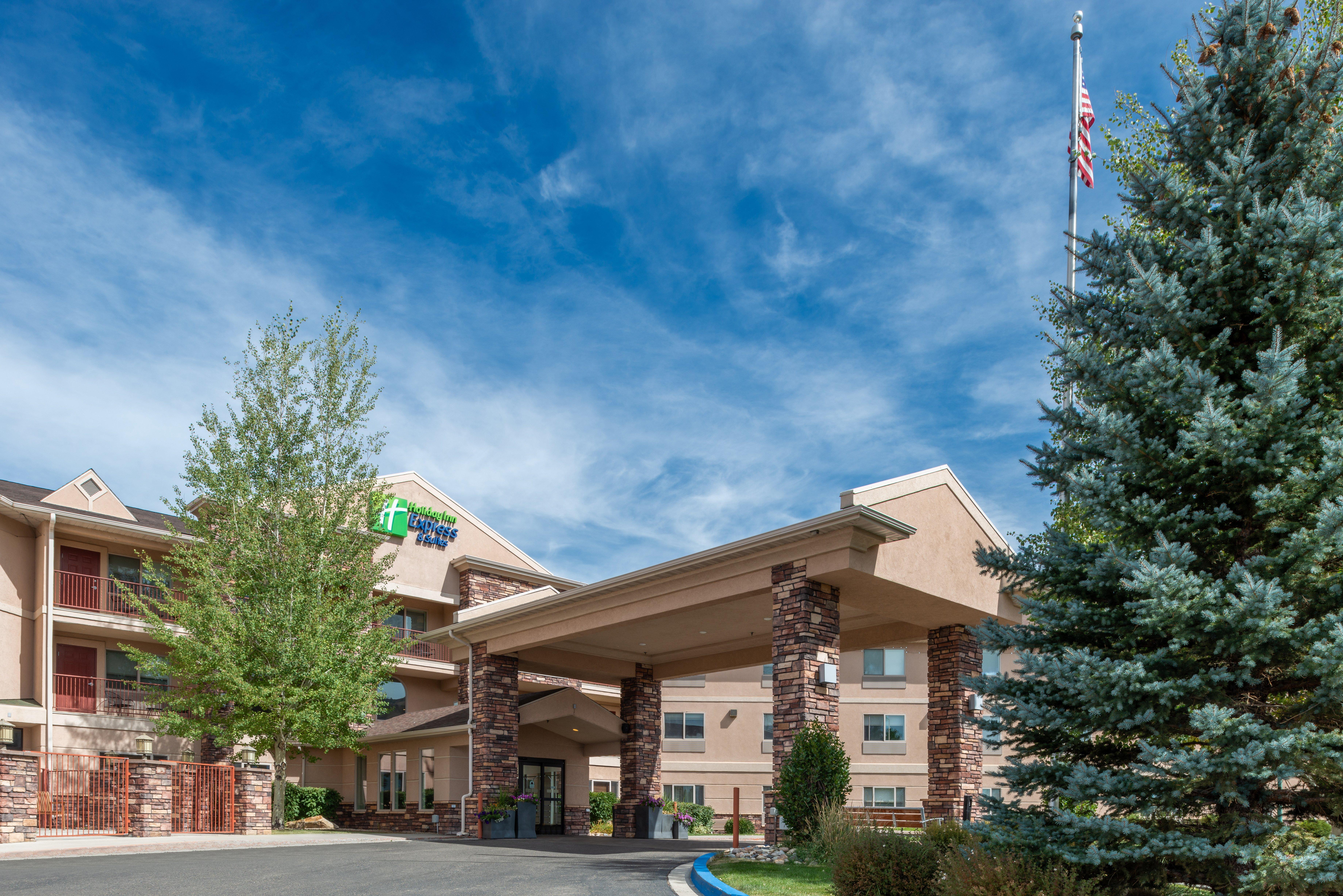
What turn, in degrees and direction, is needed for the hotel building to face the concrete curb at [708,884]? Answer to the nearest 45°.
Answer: approximately 45° to its right

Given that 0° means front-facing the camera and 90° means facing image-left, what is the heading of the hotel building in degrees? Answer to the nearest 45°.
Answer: approximately 315°

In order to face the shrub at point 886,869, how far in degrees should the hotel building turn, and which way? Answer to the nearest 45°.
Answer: approximately 45° to its right
